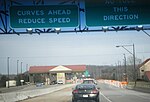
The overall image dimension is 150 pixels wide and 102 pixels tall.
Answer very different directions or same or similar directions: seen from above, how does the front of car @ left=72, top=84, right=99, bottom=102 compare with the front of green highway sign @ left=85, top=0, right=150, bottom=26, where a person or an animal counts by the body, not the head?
very different directions

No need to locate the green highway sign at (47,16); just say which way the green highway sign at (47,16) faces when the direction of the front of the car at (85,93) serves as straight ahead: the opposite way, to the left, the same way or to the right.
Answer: the opposite way

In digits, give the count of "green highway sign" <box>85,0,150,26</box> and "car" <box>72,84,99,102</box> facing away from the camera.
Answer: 1

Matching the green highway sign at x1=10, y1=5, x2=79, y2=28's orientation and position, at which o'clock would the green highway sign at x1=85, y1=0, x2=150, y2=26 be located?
the green highway sign at x1=85, y1=0, x2=150, y2=26 is roughly at 9 o'clock from the green highway sign at x1=10, y1=5, x2=79, y2=28.

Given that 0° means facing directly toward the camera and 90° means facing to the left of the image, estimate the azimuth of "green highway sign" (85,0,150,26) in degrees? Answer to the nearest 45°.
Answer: approximately 0°

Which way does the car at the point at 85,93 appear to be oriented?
away from the camera
